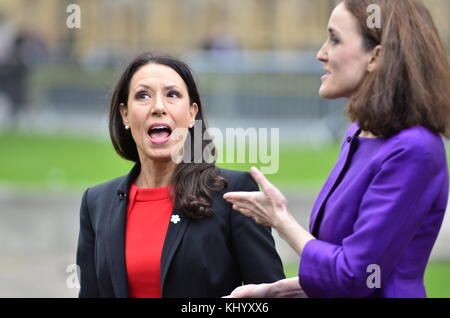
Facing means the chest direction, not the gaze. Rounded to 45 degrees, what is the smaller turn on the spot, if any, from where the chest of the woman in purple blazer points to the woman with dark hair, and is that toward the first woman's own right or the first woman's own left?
approximately 45° to the first woman's own right

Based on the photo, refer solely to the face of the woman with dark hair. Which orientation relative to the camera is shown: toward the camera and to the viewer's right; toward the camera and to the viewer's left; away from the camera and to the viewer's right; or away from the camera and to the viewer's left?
toward the camera and to the viewer's right

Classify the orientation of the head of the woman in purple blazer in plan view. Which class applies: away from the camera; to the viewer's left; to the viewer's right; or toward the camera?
to the viewer's left

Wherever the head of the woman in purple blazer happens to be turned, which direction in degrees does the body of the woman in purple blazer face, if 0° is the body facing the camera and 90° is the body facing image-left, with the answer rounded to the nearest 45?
approximately 90°
